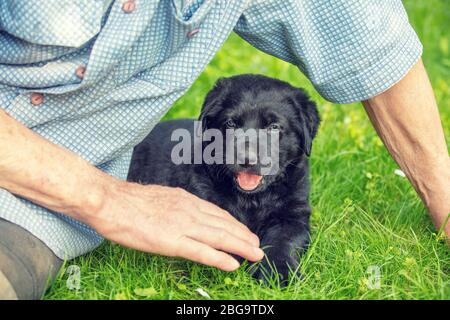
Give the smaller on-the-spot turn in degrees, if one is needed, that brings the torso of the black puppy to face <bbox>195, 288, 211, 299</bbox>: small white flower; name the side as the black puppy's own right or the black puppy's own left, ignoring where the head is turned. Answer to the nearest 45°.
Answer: approximately 45° to the black puppy's own right

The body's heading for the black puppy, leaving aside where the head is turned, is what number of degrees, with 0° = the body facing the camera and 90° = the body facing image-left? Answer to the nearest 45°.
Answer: approximately 315°

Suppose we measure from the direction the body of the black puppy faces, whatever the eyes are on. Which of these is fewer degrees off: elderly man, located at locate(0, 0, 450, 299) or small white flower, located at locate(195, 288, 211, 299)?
the small white flower
